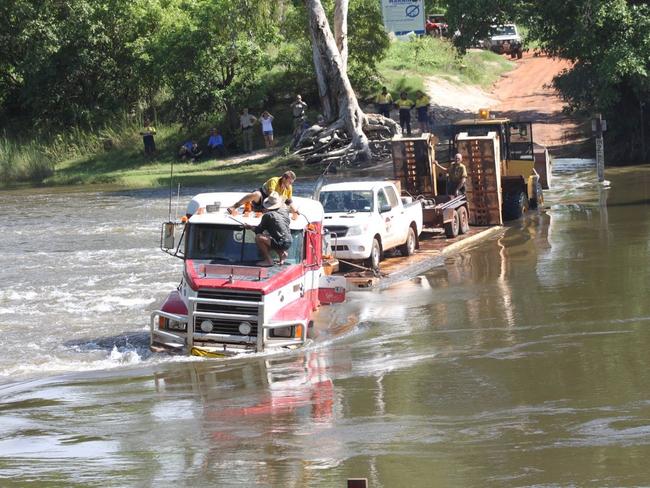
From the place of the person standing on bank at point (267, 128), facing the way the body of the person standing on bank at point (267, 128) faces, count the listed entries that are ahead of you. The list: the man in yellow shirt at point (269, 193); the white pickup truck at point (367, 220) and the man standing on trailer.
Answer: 3

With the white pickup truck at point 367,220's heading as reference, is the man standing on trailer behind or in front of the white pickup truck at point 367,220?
behind

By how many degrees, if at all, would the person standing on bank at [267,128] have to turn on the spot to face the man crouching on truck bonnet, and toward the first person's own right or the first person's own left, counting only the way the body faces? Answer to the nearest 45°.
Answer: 0° — they already face them

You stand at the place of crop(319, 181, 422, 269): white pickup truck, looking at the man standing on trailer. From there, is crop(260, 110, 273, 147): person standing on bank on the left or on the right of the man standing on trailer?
left

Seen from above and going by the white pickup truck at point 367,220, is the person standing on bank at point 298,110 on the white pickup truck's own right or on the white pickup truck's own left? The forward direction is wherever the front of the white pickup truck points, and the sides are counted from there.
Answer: on the white pickup truck's own right

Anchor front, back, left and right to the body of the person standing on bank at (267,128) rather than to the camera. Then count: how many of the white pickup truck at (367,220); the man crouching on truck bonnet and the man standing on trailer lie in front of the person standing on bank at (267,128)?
3

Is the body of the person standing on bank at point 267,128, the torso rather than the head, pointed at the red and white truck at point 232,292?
yes

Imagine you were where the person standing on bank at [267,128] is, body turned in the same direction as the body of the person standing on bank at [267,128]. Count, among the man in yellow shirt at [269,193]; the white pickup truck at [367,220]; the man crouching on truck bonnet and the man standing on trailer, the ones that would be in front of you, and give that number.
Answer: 4

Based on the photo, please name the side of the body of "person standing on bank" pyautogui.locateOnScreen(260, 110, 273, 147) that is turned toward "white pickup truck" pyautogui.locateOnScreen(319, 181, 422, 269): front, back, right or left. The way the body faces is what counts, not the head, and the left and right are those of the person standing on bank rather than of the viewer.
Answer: front

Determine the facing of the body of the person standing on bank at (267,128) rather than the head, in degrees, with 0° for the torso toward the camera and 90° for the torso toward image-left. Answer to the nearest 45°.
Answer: approximately 0°

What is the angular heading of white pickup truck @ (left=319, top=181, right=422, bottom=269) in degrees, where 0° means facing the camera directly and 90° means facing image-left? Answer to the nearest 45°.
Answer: approximately 45°

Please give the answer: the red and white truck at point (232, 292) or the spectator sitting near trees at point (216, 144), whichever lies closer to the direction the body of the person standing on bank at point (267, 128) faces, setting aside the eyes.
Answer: the red and white truck

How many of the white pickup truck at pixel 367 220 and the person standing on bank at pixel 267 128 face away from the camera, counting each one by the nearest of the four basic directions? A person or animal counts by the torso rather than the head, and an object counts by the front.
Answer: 0

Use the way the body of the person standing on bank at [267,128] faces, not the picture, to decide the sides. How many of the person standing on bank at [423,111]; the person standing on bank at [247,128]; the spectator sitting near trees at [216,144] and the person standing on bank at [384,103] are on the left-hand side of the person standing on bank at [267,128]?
2
